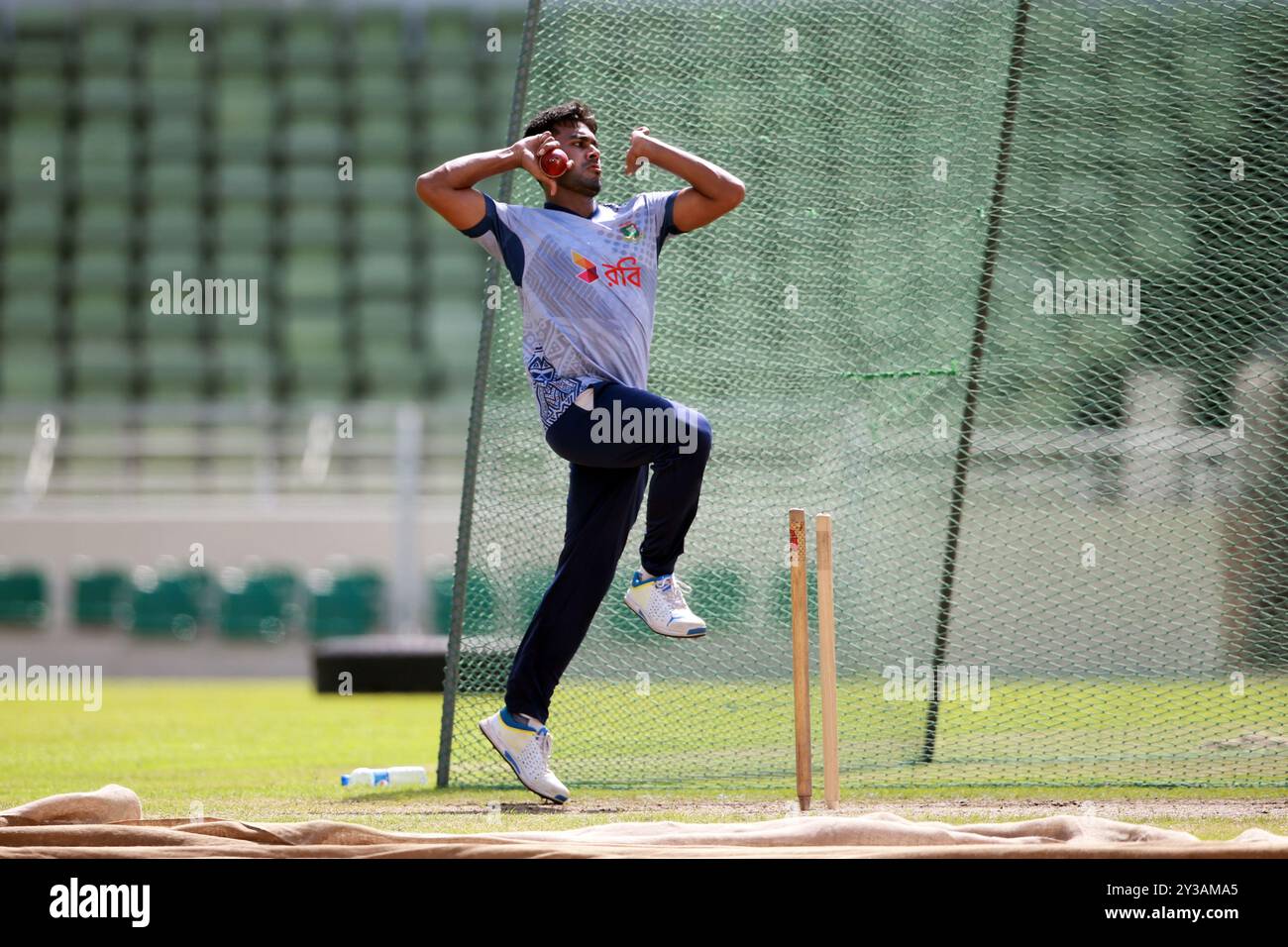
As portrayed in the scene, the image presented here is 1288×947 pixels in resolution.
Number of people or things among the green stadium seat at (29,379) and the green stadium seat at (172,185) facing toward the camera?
2

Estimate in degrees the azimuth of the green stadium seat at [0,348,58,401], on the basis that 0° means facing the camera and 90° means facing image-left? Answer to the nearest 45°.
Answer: approximately 0°

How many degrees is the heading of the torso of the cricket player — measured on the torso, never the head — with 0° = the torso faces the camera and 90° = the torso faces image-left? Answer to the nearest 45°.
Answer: approximately 315°

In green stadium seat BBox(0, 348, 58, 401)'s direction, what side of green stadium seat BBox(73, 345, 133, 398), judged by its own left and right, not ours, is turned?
right

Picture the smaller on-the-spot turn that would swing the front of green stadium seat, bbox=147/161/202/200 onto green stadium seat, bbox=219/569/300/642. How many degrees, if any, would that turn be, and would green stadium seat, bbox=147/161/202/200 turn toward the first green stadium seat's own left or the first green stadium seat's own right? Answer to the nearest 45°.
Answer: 0° — it already faces it

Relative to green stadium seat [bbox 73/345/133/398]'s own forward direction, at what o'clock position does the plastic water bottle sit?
The plastic water bottle is roughly at 12 o'clock from the green stadium seat.

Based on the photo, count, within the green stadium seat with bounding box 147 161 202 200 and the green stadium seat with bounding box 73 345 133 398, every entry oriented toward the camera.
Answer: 2

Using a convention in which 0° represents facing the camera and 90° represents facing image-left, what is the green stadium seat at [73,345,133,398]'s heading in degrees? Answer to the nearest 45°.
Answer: approximately 0°
